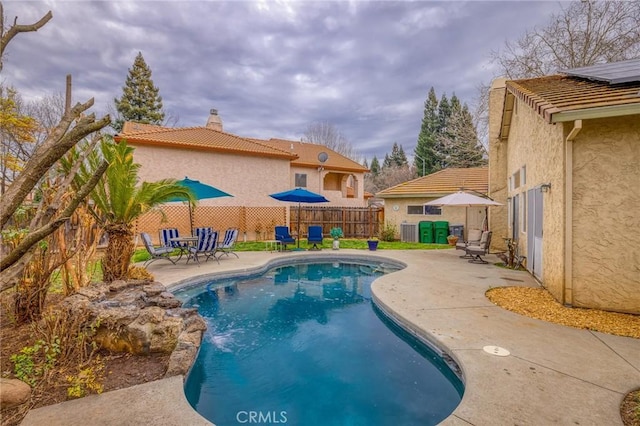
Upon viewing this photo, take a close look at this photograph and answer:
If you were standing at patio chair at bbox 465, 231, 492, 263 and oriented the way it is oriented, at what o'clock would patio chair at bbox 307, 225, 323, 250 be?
patio chair at bbox 307, 225, 323, 250 is roughly at 12 o'clock from patio chair at bbox 465, 231, 492, 263.

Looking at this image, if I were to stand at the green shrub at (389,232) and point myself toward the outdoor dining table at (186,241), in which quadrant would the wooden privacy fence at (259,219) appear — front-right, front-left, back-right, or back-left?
front-right

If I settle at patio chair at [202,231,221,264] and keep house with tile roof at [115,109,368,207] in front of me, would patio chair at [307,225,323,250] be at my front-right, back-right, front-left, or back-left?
front-right

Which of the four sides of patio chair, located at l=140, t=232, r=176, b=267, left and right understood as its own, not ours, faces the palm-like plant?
right

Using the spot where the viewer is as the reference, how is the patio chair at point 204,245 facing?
facing away from the viewer and to the left of the viewer

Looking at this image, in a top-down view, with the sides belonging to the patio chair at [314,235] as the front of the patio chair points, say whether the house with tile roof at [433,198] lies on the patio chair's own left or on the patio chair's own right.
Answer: on the patio chair's own left

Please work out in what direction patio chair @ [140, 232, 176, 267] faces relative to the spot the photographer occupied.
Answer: facing to the right of the viewer

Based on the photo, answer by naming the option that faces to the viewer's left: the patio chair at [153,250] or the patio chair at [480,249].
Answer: the patio chair at [480,249]

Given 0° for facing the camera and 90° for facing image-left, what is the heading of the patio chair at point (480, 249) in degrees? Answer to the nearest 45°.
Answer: approximately 90°

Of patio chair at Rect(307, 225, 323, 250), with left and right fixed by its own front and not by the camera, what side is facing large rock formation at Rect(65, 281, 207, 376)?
front

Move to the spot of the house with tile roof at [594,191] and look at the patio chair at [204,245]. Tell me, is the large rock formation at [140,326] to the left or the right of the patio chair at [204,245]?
left

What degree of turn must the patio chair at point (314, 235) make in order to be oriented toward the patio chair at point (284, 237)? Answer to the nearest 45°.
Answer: approximately 90° to its right

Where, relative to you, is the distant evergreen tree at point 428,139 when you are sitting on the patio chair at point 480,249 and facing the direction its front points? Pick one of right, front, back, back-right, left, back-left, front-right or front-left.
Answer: right

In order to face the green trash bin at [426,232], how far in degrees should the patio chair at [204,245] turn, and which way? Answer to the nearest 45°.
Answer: approximately 135° to its right

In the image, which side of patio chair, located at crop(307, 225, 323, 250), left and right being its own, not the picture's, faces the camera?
front

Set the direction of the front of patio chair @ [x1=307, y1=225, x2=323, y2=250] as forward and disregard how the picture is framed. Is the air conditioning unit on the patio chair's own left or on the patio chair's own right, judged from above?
on the patio chair's own left

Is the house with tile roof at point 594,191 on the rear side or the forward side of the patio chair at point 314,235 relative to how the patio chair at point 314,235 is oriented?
on the forward side
